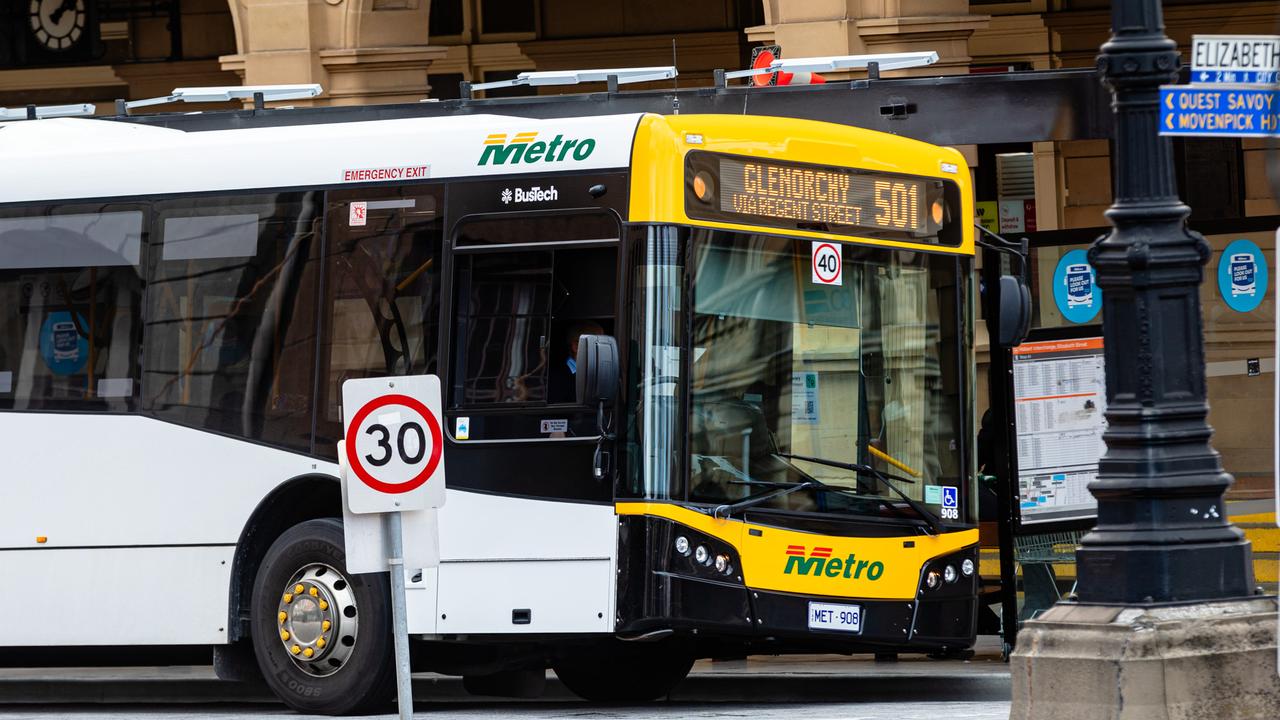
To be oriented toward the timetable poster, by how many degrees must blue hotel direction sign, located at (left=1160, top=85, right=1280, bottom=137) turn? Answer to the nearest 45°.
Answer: approximately 180°

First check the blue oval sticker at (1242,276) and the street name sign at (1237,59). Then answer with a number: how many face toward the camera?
2

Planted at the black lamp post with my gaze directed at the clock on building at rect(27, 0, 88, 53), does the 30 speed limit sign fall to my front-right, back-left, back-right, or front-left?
front-left

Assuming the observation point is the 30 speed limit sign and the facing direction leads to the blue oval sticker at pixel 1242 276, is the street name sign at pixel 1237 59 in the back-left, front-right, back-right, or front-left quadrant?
front-right

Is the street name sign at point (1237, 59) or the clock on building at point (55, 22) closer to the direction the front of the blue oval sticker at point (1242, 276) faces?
the street name sign

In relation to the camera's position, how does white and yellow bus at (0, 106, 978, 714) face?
facing the viewer and to the right of the viewer

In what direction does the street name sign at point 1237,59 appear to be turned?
toward the camera

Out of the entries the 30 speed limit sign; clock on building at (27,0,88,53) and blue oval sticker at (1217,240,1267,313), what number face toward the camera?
3

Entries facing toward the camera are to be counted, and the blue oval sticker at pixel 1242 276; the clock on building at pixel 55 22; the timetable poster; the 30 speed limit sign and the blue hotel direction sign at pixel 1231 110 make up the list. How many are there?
5

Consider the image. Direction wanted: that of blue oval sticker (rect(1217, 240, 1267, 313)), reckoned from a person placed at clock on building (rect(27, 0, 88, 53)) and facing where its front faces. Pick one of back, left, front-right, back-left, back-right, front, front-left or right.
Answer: front-left

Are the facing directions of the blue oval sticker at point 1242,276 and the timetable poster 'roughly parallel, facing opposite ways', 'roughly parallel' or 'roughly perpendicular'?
roughly parallel

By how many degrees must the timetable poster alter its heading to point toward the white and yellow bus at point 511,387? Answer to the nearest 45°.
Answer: approximately 45° to its right

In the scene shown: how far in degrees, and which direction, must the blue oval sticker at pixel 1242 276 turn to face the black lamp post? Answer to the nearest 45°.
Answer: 0° — it already faces it

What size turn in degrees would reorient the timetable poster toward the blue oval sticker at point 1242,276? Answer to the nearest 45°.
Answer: approximately 135° to its left

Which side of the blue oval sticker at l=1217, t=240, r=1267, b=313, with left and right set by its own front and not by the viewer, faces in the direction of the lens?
front
